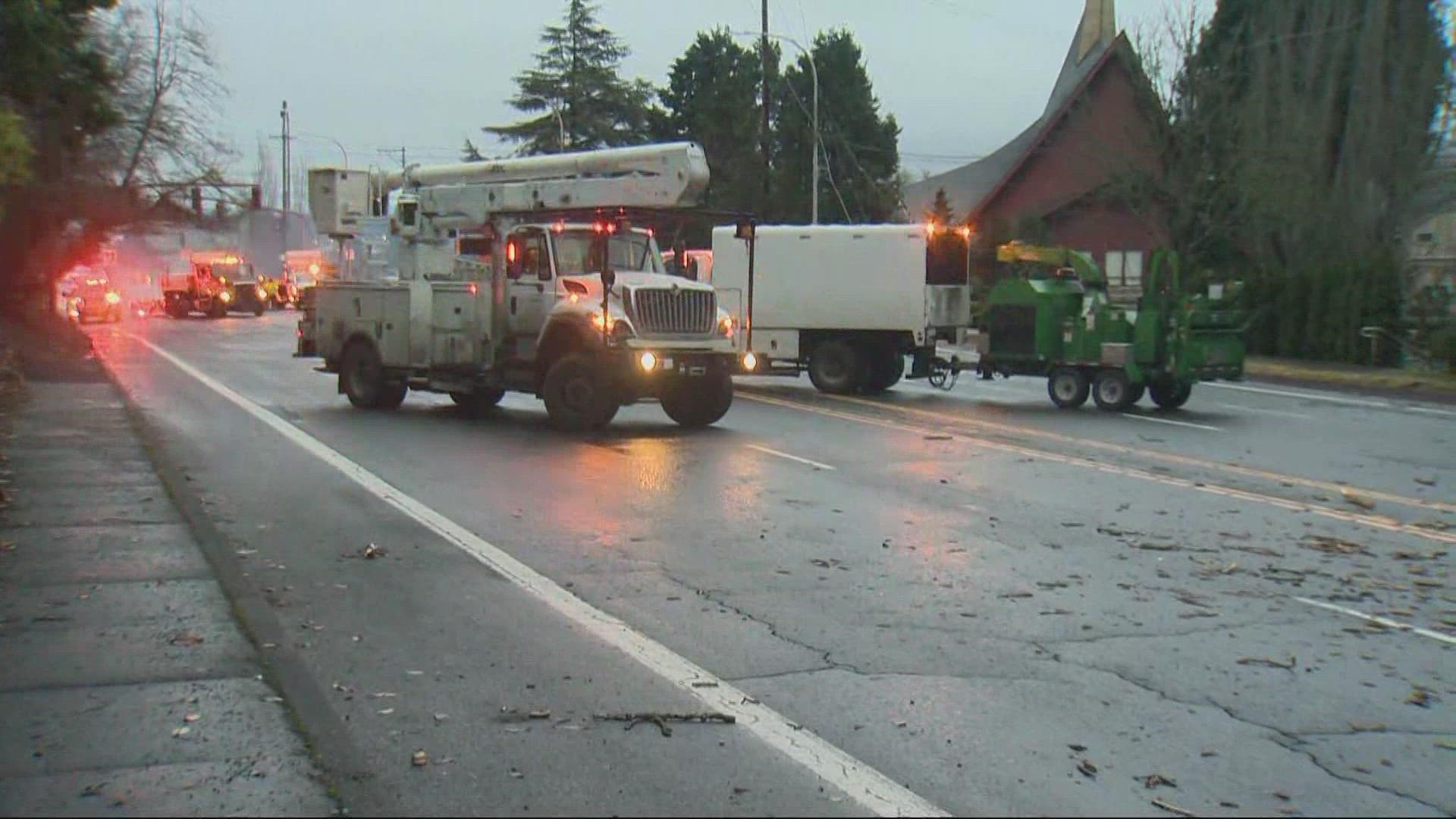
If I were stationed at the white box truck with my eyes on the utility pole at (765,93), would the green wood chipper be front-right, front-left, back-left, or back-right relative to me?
back-right

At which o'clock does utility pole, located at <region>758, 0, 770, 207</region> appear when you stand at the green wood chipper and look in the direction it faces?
The utility pole is roughly at 2 o'clock from the green wood chipper.

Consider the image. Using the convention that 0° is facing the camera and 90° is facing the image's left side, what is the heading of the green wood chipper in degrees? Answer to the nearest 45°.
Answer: approximately 90°

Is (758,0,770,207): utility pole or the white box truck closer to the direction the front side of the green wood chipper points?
the white box truck

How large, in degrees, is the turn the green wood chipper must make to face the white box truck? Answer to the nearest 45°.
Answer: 0° — it already faces it

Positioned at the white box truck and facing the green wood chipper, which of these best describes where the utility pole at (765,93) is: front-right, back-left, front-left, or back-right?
back-left
